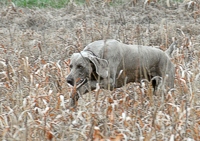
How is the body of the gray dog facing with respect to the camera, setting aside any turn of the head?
to the viewer's left
